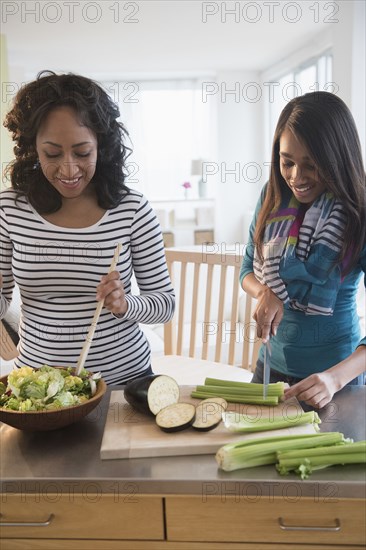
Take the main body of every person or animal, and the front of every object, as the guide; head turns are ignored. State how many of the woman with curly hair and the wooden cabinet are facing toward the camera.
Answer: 2

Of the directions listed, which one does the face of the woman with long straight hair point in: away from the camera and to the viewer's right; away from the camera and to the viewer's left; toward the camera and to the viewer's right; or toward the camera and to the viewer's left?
toward the camera and to the viewer's left

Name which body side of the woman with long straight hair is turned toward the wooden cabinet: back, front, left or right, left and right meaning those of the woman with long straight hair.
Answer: front

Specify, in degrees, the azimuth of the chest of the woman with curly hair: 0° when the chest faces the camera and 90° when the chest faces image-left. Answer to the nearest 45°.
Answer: approximately 0°

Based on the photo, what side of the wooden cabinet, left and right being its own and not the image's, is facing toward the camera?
front

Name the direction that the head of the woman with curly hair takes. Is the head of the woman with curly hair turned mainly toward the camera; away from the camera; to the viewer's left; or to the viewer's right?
toward the camera

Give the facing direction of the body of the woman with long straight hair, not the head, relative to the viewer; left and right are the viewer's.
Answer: facing the viewer and to the left of the viewer
